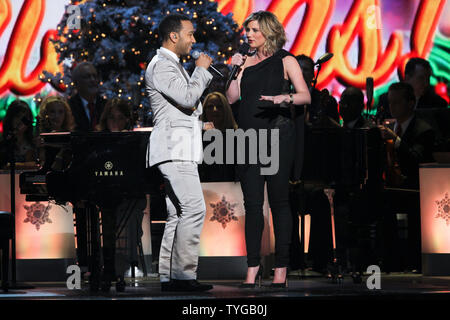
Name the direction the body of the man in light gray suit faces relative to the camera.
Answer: to the viewer's right

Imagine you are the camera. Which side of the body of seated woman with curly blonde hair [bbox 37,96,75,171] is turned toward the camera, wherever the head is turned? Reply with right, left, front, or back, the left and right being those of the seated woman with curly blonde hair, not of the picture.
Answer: front

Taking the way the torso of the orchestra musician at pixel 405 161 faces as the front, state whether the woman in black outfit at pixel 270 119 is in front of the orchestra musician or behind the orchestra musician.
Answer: in front

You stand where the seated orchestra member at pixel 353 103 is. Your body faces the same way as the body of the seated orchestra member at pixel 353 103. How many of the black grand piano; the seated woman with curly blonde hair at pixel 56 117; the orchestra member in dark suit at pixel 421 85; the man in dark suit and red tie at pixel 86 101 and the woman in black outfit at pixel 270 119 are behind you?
1

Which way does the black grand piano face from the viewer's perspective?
to the viewer's left

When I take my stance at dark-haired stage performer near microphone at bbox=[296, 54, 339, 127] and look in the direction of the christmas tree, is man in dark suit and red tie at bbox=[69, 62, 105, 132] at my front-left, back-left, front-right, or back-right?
front-left

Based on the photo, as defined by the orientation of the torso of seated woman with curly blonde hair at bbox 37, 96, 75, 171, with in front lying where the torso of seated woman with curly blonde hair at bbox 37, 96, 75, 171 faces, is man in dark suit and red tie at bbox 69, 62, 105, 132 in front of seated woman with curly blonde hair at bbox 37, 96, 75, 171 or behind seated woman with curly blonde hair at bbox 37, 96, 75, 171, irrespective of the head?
behind

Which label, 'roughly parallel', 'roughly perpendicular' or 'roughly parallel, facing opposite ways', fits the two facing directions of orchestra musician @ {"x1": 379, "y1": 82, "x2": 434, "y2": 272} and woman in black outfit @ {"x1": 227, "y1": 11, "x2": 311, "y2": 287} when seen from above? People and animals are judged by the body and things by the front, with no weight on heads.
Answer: roughly parallel

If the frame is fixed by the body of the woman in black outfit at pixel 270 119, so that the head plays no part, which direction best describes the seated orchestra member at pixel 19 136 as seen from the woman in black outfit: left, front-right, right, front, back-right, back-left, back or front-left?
right

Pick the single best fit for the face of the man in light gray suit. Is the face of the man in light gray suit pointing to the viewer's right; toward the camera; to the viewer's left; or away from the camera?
to the viewer's right

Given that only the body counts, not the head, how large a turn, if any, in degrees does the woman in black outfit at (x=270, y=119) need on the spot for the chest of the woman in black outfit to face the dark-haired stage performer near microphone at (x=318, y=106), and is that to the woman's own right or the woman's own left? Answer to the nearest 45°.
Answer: approximately 135° to the woman's own right

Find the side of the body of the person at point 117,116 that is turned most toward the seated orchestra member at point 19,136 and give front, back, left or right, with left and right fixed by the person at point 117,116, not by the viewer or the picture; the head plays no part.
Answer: right
